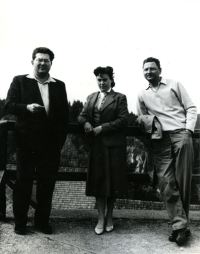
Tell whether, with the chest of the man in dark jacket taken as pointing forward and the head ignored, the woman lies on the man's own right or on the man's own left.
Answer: on the man's own left

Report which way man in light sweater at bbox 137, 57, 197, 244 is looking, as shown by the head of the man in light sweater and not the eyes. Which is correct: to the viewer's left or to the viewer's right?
to the viewer's left

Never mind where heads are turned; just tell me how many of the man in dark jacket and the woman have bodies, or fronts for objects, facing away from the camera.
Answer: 0

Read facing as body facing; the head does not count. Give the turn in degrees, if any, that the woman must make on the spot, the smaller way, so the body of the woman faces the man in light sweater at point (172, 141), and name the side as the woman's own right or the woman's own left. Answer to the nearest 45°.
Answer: approximately 135° to the woman's own left

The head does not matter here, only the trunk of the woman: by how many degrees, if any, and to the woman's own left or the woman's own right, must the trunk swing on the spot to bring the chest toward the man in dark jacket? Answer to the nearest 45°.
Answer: approximately 45° to the woman's own right

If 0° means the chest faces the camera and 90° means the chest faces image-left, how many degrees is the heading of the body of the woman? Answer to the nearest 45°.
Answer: approximately 45°

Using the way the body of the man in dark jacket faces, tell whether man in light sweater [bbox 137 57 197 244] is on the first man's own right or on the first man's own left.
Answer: on the first man's own left

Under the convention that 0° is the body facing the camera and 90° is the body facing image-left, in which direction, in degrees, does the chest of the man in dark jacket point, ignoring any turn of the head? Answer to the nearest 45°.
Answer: approximately 0°
